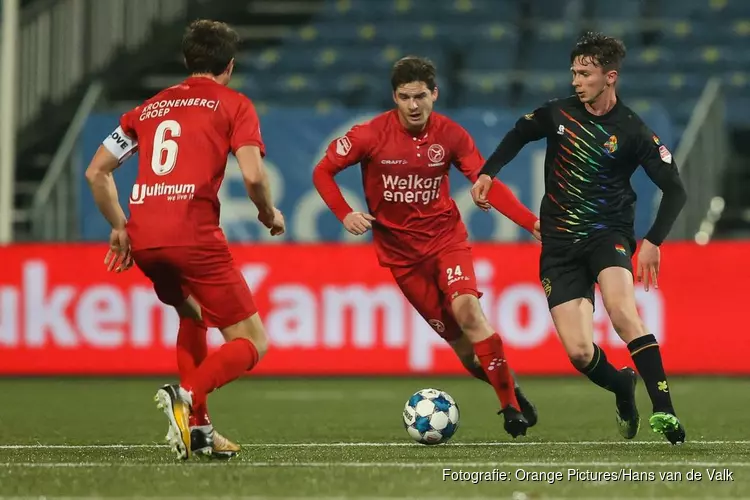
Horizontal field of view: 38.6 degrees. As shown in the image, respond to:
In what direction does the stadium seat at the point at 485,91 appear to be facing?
toward the camera

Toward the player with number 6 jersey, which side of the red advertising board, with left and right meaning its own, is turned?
front

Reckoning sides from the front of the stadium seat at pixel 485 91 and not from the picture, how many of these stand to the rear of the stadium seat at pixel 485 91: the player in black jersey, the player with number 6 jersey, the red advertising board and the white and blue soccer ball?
0

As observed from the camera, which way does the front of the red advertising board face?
facing the viewer

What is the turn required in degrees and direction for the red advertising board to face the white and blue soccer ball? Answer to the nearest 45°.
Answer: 0° — it already faces it

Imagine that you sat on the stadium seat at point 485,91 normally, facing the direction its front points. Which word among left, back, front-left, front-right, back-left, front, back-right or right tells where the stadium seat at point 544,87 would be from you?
left

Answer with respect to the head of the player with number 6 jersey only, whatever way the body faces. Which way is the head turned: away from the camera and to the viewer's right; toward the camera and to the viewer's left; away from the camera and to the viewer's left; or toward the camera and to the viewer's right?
away from the camera and to the viewer's right

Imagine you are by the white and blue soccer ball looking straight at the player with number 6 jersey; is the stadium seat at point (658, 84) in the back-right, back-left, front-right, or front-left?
back-right

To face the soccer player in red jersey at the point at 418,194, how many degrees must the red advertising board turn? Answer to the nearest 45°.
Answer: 0° — it already faces them

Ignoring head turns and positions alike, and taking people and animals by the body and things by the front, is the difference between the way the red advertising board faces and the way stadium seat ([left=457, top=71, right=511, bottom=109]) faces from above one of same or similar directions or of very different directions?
same or similar directions

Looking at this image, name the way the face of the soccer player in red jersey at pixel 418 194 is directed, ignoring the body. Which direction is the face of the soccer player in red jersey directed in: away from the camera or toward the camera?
toward the camera

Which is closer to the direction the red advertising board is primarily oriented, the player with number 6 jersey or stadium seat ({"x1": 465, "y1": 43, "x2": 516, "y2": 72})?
the player with number 6 jersey

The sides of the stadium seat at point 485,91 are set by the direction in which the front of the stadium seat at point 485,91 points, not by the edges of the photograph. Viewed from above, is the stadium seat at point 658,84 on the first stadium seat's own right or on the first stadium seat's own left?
on the first stadium seat's own left

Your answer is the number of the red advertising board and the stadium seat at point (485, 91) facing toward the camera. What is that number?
2

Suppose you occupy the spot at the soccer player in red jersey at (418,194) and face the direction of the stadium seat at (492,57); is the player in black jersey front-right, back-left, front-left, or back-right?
back-right

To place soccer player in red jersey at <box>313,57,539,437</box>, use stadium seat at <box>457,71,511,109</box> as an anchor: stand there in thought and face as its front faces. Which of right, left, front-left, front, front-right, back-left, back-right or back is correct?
front

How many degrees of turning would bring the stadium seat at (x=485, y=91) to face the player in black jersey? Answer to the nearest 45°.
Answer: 0° — it already faces them
